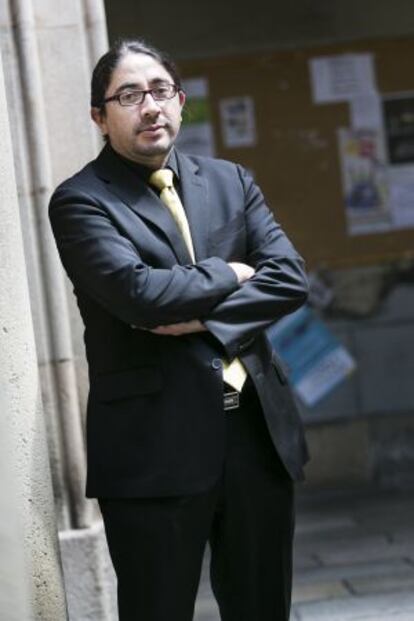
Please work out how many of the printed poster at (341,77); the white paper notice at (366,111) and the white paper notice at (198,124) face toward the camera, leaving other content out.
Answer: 3

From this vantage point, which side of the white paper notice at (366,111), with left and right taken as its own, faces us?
front

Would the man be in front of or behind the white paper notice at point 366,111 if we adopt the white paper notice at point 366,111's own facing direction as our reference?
in front

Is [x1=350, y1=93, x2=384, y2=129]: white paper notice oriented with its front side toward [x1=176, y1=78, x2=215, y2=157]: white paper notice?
no

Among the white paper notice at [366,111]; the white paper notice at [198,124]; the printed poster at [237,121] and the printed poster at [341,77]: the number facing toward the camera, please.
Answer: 4

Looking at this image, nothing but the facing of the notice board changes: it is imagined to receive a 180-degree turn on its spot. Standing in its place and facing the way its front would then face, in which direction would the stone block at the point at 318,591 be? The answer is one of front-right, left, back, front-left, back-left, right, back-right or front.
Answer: back

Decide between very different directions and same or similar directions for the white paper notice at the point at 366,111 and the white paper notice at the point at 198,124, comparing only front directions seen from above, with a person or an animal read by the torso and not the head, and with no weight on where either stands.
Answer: same or similar directions

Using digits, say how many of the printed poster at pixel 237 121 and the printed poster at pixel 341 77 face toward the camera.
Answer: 2

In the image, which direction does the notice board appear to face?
toward the camera

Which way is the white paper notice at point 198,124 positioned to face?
toward the camera

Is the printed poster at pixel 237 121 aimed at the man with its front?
yes

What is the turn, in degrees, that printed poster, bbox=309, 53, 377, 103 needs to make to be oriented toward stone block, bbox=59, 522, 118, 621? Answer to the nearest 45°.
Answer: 0° — it already faces it

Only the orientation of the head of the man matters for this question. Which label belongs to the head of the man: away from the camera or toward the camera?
toward the camera

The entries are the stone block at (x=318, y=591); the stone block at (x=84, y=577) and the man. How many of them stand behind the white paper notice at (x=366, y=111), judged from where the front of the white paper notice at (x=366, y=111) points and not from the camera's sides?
0

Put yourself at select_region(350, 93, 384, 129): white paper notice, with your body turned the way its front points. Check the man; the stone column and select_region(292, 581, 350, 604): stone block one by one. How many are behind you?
0

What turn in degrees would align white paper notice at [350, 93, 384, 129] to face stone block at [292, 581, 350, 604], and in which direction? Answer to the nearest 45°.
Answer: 0° — it already faces it
